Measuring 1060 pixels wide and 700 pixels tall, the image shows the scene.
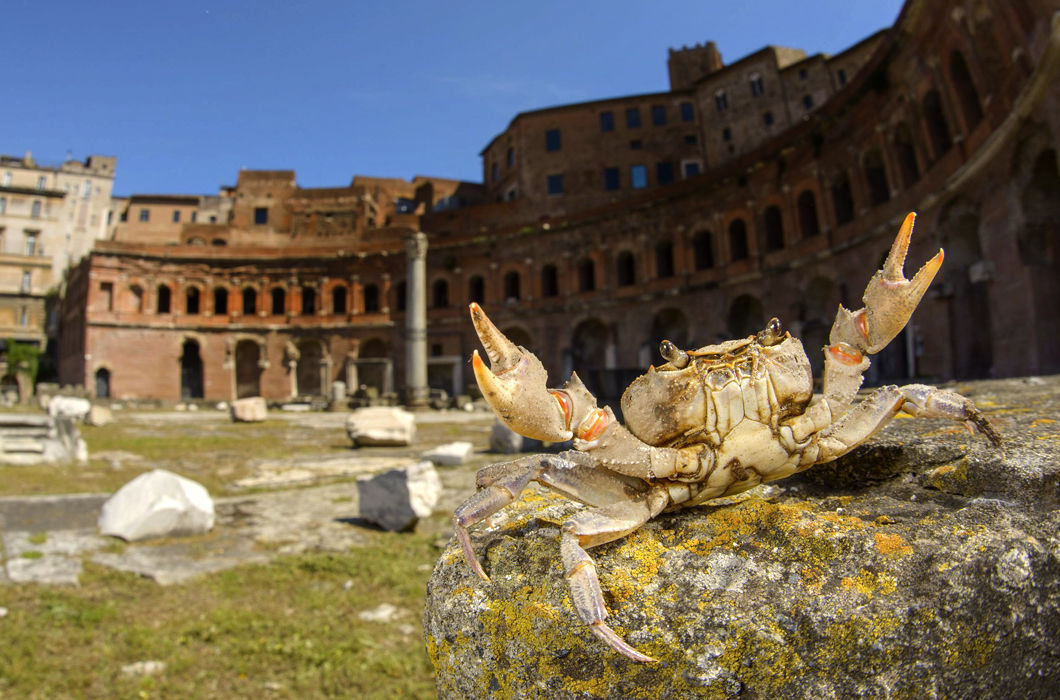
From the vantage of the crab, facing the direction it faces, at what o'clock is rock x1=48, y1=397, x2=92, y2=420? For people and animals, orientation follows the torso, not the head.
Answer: The rock is roughly at 4 o'clock from the crab.

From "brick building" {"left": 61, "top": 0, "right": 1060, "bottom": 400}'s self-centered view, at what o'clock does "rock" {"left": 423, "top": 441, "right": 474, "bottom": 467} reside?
The rock is roughly at 11 o'clock from the brick building.

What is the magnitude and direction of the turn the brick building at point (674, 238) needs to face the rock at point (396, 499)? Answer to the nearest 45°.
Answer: approximately 45° to its left

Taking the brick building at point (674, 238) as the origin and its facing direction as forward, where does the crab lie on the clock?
The crab is roughly at 11 o'clock from the brick building.

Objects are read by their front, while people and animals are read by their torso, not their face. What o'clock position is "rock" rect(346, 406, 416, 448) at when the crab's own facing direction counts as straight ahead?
The rock is roughly at 5 o'clock from the crab.

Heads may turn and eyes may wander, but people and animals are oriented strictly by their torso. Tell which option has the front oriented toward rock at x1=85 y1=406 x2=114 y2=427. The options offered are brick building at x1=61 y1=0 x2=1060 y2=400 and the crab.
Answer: the brick building

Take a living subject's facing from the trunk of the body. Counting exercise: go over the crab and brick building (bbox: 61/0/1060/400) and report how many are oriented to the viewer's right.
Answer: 0

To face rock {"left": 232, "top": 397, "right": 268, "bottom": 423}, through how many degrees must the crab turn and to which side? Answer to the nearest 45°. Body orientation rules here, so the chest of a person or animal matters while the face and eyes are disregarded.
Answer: approximately 135° to its right

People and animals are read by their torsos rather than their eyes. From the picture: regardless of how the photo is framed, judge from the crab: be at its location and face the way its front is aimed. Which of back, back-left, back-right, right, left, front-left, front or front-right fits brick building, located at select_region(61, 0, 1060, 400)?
back

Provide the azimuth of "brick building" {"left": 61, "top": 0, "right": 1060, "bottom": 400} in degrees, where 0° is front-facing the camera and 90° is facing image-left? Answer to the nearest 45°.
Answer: approximately 45°

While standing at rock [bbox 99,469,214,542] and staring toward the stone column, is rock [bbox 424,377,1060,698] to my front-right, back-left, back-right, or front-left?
back-right

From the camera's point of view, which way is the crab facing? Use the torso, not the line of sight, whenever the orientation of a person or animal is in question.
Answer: toward the camera
